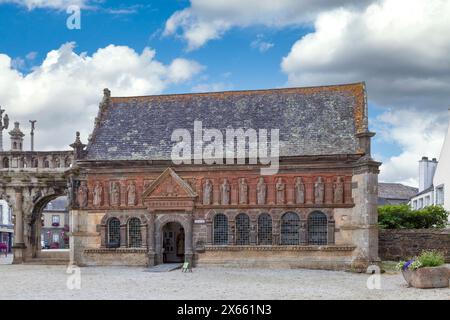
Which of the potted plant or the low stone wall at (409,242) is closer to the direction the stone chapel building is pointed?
the potted plant

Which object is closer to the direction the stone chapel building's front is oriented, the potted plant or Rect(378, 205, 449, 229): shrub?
the potted plant

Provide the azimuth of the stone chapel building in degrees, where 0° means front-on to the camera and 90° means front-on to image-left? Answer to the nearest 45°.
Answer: approximately 0°

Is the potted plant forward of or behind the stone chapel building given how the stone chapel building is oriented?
forward

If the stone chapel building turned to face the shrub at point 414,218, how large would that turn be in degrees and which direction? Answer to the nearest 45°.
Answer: approximately 135° to its left

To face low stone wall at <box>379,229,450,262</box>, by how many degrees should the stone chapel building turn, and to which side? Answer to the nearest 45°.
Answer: approximately 90° to its left
